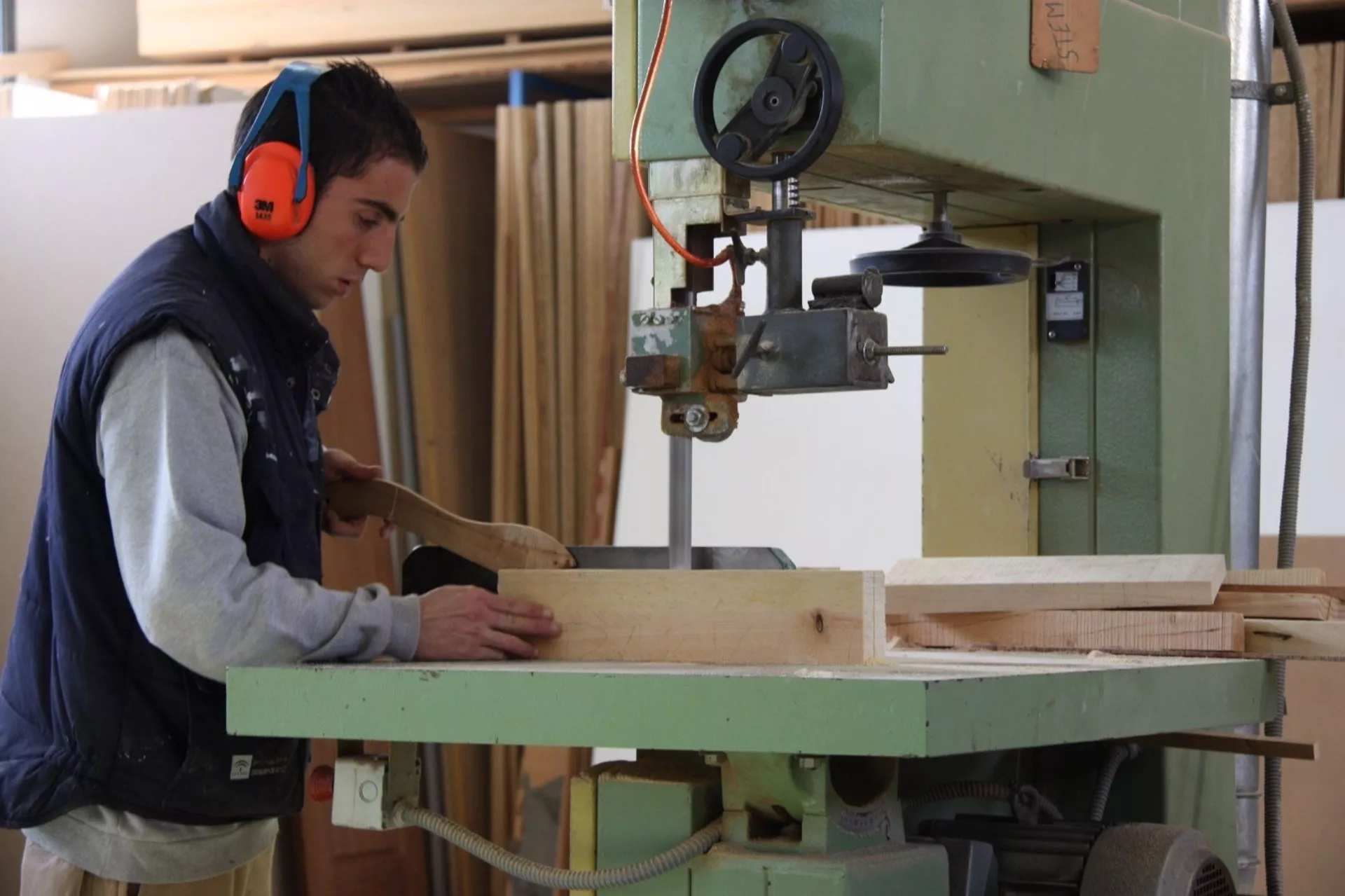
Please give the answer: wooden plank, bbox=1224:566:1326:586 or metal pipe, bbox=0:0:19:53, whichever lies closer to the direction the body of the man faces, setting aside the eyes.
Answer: the wooden plank

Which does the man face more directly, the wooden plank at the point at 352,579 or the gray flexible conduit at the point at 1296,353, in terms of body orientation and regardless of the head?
the gray flexible conduit

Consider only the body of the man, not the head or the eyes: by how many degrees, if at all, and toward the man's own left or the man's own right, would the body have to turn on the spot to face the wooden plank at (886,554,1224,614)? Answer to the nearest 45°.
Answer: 0° — they already face it

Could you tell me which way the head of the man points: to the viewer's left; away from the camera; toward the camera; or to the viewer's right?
to the viewer's right

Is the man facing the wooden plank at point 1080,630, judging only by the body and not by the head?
yes

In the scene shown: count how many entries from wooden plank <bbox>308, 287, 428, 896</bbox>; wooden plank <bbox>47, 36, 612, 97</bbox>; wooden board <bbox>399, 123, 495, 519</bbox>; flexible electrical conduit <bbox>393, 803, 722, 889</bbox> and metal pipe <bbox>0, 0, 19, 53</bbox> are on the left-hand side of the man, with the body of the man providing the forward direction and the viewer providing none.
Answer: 4

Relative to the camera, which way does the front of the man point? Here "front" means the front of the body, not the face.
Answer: to the viewer's right

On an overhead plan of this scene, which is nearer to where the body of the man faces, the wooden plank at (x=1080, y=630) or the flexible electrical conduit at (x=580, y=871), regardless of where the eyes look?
the wooden plank

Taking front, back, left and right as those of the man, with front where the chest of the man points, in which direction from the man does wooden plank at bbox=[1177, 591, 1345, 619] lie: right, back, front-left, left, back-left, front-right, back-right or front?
front

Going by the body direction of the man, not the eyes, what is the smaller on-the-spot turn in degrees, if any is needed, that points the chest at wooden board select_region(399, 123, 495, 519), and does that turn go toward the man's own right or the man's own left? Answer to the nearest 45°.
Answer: approximately 90° to the man's own left

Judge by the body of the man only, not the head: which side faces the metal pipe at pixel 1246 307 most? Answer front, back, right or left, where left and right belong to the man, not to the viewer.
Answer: front

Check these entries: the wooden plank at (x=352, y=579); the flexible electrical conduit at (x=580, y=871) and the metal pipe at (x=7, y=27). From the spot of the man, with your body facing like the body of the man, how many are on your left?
2

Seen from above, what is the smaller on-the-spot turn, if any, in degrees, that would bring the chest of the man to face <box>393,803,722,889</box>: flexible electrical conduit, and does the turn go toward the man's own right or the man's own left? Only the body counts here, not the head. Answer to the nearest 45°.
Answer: approximately 45° to the man's own right

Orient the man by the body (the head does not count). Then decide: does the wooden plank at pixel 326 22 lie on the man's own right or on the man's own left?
on the man's own left
